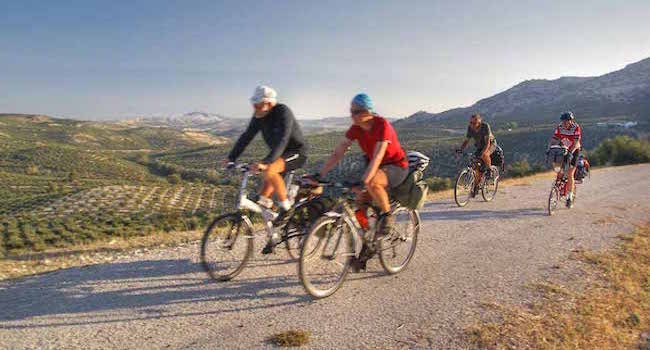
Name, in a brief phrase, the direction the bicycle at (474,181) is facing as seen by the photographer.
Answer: facing the viewer and to the left of the viewer

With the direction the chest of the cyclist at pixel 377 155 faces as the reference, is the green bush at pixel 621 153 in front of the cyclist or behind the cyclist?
behind

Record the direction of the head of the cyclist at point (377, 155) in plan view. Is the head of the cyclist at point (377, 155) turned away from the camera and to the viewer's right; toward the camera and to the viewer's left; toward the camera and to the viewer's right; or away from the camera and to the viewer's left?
toward the camera and to the viewer's left

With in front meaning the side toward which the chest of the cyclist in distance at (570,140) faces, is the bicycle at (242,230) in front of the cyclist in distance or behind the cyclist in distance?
in front

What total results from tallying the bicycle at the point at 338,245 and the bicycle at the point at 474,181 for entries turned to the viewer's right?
0

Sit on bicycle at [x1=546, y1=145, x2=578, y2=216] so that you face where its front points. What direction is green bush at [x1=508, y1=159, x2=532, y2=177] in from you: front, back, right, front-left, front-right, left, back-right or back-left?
back-right

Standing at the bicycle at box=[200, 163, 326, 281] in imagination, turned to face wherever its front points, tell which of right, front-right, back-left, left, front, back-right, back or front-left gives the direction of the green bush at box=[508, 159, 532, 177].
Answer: back

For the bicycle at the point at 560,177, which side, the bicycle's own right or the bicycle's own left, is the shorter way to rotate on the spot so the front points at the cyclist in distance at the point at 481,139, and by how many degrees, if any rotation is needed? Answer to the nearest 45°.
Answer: approximately 45° to the bicycle's own right

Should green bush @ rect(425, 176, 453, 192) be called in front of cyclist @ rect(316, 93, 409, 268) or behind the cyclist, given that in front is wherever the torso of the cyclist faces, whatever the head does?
behind

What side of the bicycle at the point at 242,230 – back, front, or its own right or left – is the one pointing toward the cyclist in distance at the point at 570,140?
back

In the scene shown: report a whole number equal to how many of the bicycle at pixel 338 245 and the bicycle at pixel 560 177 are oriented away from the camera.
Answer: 0
